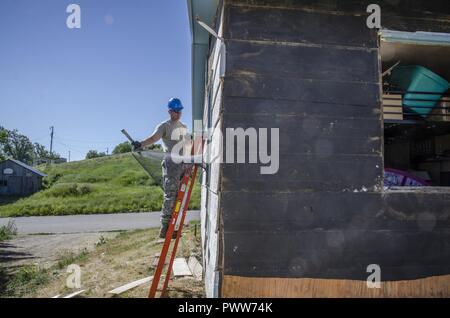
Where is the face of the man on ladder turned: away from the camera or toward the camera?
toward the camera

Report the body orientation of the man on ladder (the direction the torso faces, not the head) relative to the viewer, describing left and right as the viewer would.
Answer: facing the viewer and to the right of the viewer
